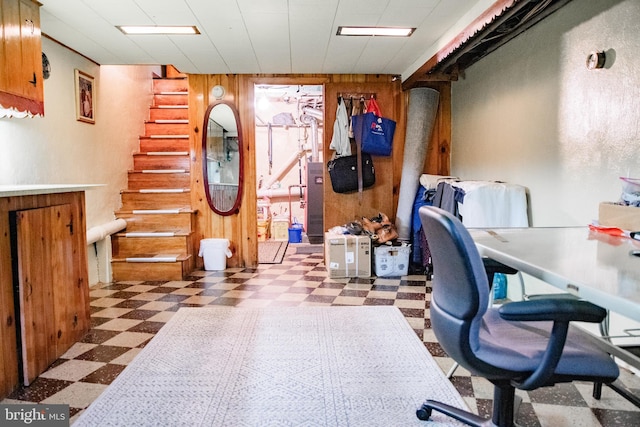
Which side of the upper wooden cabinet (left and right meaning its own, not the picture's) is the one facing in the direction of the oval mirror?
left

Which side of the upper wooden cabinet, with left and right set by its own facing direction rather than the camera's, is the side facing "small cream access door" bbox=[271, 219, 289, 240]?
left

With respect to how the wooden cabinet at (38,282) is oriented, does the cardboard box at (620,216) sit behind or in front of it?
in front

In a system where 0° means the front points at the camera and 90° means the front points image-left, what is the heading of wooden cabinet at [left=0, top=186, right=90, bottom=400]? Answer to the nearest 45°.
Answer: approximately 315°

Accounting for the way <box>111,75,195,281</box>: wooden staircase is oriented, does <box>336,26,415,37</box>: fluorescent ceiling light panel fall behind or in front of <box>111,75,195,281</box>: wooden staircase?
in front

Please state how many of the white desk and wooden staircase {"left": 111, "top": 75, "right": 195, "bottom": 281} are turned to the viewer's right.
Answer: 0

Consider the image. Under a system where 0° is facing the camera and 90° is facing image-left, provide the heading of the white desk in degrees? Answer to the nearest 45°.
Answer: approximately 45°

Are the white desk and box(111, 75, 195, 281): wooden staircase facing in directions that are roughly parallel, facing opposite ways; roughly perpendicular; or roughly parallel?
roughly perpendicular

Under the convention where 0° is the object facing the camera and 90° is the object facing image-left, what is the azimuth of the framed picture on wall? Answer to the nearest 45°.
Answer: approximately 315°
